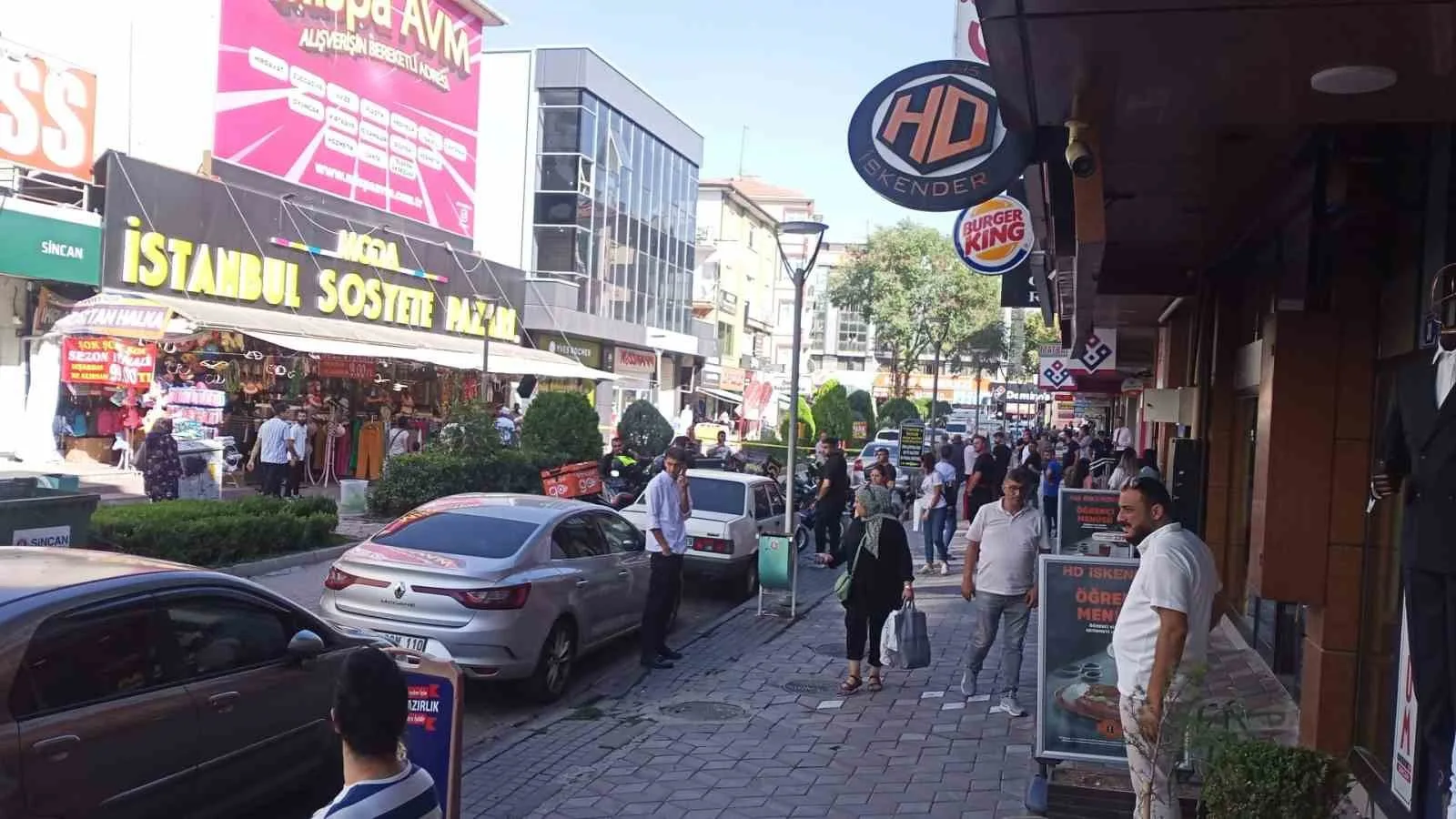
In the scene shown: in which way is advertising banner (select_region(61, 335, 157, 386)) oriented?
toward the camera

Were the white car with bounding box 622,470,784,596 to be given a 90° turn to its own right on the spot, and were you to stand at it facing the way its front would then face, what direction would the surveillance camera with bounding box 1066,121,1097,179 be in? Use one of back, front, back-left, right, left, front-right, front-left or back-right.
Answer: front-right

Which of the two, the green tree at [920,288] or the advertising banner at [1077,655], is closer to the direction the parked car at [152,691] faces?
the green tree

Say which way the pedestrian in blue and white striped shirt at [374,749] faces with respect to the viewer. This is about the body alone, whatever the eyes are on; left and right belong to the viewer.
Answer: facing away from the viewer

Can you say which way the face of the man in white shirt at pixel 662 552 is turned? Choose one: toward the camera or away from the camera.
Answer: toward the camera

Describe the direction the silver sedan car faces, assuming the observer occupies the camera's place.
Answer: facing away from the viewer and to the right of the viewer

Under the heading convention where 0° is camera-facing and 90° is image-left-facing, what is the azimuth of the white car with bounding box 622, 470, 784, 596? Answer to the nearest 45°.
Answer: approximately 225°

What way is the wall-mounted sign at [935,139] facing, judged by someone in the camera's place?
facing the viewer

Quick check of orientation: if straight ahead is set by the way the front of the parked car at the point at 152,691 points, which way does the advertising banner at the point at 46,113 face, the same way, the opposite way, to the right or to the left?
to the right

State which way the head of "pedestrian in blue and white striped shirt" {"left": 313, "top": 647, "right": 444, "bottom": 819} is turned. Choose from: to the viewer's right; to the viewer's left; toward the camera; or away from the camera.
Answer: away from the camera

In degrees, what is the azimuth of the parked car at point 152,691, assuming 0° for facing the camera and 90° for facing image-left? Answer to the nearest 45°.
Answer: approximately 225°

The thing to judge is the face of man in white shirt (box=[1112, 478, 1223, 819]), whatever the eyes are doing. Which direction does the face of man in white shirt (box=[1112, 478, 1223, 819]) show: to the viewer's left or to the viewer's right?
to the viewer's left

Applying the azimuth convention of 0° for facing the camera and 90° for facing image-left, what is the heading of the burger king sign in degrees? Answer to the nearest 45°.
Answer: approximately 0°

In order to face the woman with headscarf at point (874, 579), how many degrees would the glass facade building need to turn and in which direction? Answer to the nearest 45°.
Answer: approximately 45° to its right

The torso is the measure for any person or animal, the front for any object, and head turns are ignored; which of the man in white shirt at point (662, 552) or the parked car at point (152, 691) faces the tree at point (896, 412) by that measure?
the parked car
